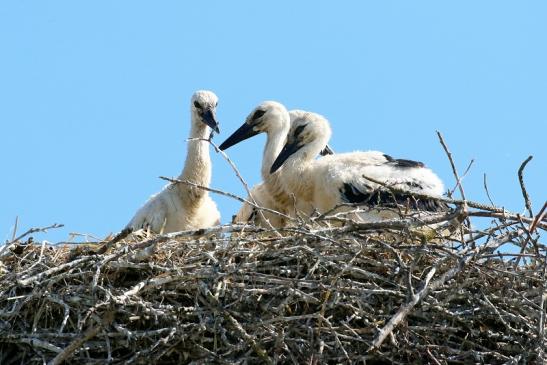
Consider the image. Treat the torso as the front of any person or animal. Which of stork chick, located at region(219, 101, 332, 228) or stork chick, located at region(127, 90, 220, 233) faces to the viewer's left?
stork chick, located at region(219, 101, 332, 228)

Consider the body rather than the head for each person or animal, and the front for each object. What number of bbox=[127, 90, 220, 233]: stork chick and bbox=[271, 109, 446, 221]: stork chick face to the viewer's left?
1

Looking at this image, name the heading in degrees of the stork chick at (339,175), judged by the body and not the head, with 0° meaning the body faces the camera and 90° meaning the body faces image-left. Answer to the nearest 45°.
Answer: approximately 90°

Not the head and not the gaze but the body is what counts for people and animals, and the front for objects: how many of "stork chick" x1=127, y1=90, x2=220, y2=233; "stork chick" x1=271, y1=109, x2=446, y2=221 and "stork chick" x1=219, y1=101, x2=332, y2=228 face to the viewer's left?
2

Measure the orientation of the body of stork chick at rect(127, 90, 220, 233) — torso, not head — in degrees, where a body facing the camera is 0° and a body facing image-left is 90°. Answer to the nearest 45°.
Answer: approximately 315°

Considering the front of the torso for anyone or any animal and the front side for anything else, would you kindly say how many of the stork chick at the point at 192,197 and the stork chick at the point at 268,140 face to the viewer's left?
1

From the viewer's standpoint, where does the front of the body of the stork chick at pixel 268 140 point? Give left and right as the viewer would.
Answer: facing to the left of the viewer
